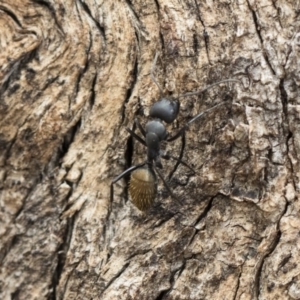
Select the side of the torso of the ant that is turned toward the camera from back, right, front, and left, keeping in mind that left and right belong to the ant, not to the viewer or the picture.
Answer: back
